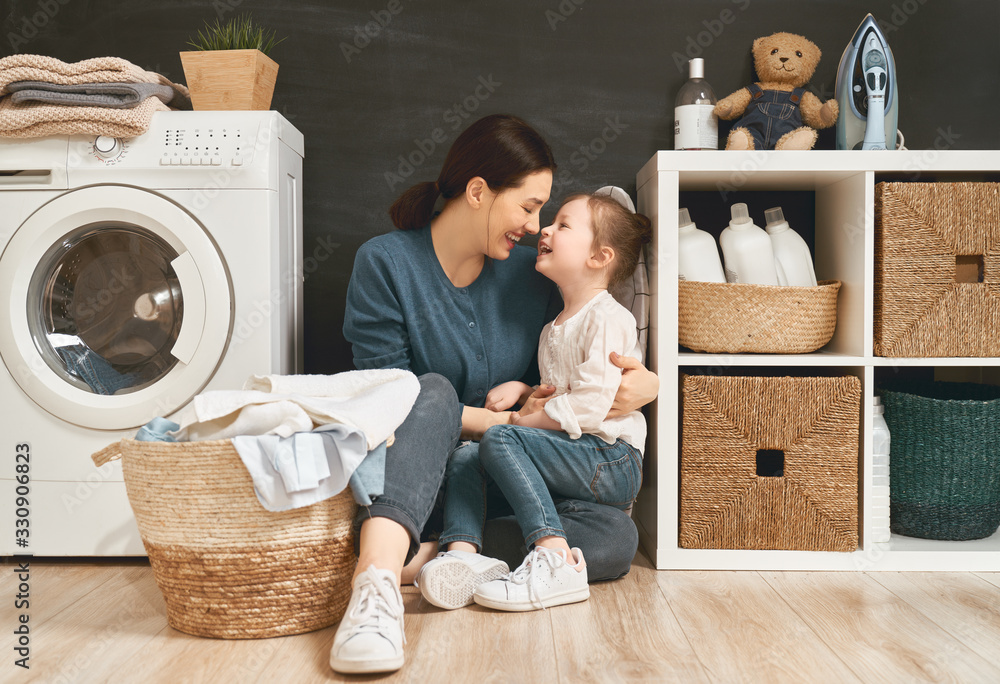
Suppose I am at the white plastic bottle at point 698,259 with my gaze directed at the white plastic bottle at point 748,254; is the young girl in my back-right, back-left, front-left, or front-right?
back-right

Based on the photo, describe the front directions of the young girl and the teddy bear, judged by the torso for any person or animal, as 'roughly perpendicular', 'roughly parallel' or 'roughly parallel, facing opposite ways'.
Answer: roughly perpendicular

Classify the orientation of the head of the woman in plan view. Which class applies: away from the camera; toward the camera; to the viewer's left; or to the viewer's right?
to the viewer's right

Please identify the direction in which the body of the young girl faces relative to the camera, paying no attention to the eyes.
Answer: to the viewer's left

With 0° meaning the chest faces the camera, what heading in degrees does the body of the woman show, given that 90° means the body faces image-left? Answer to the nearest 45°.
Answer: approximately 315°

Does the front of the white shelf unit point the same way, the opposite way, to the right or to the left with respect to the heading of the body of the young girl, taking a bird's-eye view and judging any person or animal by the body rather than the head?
to the left
